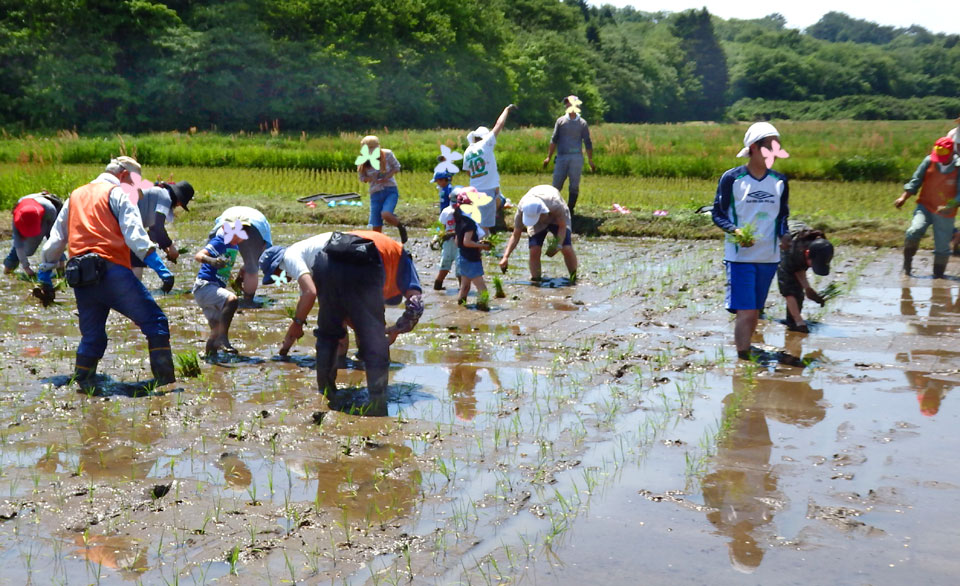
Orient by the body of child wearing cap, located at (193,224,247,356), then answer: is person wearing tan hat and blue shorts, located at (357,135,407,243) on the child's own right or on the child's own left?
on the child's own left

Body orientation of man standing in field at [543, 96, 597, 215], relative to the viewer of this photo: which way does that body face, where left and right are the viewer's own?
facing the viewer

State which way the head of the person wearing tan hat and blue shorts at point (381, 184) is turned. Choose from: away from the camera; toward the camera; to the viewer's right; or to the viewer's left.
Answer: toward the camera

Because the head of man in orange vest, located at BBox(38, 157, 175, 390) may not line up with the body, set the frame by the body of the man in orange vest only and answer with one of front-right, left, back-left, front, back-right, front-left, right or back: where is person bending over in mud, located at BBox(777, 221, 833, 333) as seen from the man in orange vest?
front-right

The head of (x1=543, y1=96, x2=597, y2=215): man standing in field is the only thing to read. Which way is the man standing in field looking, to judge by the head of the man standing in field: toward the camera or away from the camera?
toward the camera

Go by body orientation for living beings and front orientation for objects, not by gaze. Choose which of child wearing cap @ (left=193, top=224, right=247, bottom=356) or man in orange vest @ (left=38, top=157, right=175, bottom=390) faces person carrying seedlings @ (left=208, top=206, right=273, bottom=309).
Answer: the man in orange vest

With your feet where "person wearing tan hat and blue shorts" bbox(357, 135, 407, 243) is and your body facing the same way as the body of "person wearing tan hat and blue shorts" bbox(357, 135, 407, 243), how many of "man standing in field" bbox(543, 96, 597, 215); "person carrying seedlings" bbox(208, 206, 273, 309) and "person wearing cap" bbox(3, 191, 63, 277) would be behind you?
1

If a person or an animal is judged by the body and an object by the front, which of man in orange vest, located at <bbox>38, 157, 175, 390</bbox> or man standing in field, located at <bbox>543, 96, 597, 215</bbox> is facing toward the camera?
the man standing in field

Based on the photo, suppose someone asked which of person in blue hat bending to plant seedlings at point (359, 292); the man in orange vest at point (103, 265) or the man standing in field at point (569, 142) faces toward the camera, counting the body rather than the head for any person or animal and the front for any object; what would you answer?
the man standing in field

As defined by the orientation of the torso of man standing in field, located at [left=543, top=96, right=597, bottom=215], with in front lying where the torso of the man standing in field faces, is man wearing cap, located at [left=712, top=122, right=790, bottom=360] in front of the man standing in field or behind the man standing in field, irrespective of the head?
in front

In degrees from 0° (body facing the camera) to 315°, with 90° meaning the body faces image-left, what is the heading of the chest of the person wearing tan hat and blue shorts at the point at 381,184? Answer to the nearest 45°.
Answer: approximately 45°

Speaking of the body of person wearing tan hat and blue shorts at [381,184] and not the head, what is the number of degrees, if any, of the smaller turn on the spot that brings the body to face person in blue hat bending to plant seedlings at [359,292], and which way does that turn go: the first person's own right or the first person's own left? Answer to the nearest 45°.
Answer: approximately 45° to the first person's own left

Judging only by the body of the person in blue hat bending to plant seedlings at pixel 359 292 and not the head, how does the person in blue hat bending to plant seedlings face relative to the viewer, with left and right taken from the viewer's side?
facing away from the viewer and to the left of the viewer

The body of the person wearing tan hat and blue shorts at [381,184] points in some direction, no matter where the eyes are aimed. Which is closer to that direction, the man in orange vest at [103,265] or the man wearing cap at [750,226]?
the man in orange vest

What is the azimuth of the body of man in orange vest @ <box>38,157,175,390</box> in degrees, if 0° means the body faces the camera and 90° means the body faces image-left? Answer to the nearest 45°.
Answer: approximately 225°
